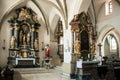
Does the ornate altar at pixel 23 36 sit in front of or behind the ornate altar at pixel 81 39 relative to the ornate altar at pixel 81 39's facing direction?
behind

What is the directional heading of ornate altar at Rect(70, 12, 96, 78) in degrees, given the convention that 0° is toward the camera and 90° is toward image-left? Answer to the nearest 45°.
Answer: approximately 315°

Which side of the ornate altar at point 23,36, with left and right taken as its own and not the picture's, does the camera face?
front

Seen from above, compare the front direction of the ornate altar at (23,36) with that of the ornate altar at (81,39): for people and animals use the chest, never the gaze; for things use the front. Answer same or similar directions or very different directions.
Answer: same or similar directions

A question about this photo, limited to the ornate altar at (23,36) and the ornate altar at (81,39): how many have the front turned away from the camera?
0

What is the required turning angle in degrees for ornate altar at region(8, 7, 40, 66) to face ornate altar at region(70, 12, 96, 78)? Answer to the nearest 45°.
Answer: approximately 45° to its left
